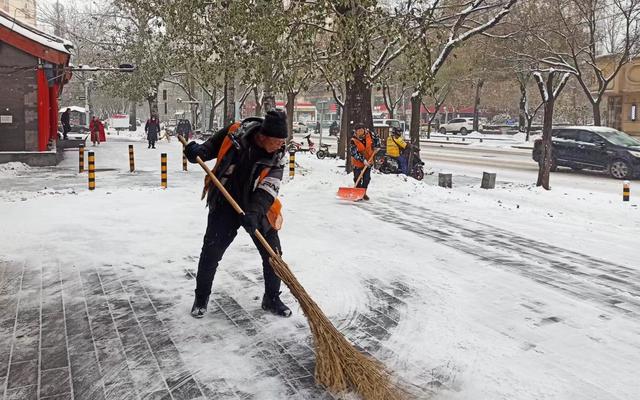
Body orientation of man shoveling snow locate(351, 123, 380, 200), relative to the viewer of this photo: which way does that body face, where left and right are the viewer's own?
facing the viewer and to the left of the viewer

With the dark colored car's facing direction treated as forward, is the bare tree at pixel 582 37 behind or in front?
behind

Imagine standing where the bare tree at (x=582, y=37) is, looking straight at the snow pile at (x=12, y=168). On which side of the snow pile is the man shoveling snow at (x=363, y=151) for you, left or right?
left

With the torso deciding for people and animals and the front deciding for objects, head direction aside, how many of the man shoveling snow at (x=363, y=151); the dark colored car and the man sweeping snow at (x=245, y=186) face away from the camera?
0

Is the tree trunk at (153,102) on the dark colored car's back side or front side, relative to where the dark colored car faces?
on the back side

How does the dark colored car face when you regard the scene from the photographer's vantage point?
facing the viewer and to the right of the viewer

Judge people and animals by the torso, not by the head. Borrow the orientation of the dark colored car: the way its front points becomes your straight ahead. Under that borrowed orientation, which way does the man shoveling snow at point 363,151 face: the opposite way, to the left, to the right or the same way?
to the right
